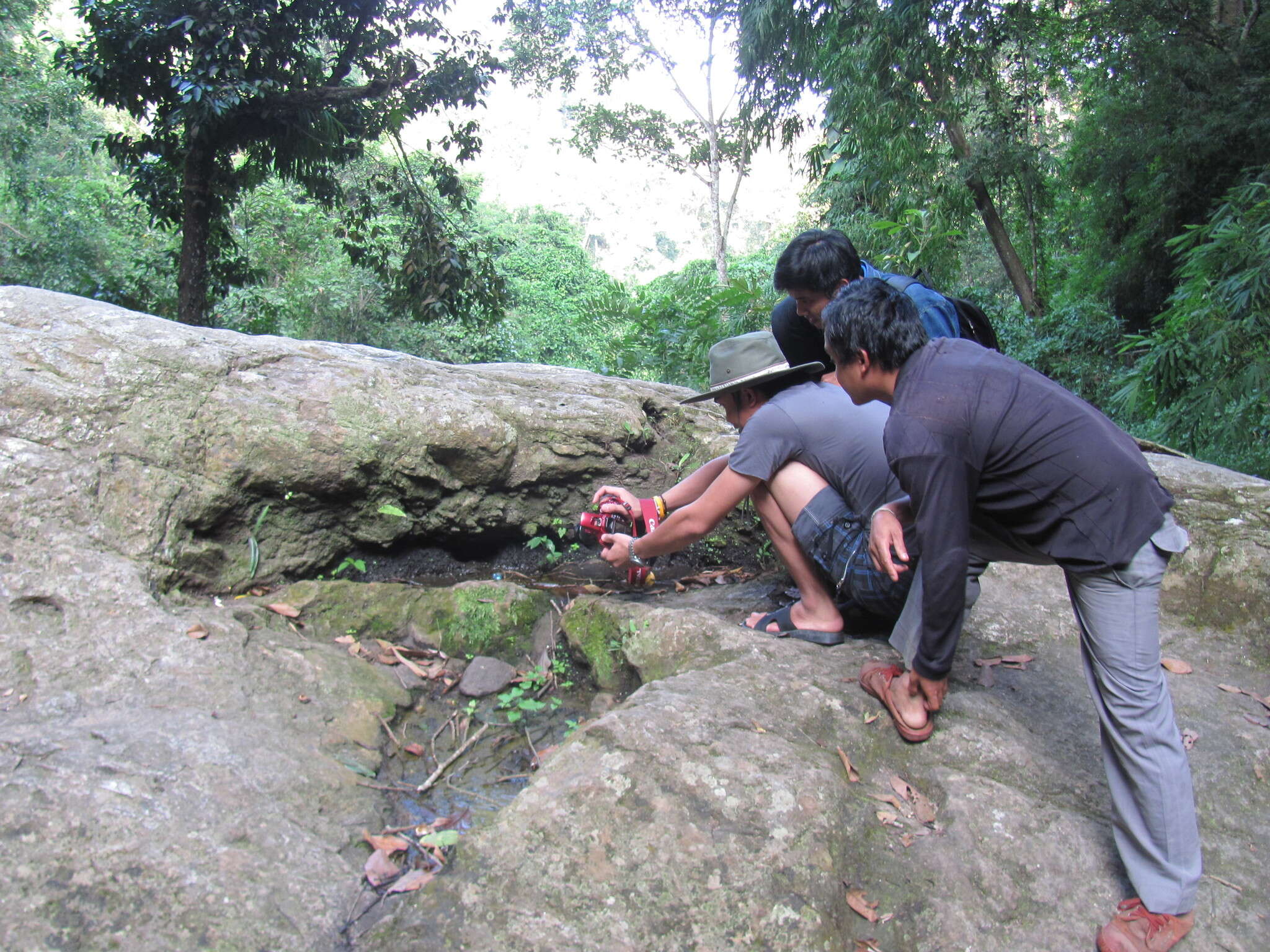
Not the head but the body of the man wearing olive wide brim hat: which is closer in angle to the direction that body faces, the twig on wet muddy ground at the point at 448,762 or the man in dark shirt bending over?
the twig on wet muddy ground

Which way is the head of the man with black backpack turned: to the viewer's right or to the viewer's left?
to the viewer's left

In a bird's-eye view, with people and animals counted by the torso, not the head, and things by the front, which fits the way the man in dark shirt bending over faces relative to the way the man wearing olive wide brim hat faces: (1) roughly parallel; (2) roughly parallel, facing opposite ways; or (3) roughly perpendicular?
roughly parallel

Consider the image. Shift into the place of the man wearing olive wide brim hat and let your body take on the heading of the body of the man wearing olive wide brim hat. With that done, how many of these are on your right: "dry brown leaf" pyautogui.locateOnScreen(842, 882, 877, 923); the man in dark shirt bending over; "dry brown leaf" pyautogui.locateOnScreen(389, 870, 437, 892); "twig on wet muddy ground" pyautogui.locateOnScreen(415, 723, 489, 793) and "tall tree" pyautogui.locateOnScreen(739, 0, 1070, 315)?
1

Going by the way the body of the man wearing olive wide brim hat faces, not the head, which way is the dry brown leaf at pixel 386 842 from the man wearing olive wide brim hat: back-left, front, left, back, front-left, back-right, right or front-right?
front-left

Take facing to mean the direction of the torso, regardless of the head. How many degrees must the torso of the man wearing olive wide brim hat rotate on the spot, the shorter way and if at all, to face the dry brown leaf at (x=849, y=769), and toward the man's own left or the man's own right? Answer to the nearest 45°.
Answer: approximately 90° to the man's own left

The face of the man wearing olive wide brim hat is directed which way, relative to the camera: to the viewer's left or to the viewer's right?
to the viewer's left

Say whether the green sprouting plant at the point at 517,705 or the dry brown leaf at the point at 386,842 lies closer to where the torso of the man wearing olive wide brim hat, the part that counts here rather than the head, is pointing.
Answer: the green sprouting plant

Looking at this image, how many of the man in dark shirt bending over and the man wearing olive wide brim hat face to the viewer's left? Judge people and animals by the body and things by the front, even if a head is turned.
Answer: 2

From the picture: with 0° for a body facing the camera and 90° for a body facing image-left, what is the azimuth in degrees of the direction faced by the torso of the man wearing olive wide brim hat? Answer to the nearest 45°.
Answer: approximately 90°

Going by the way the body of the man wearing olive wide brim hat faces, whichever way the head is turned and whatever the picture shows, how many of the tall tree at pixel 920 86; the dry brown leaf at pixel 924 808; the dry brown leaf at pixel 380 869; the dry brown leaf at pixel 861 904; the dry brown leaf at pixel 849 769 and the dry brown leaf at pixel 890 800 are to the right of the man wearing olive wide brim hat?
1

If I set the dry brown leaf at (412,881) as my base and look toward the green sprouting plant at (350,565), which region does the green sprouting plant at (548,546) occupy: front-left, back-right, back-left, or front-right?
front-right

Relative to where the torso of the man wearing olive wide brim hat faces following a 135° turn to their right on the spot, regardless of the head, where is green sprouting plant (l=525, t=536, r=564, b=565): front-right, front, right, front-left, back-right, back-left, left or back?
left

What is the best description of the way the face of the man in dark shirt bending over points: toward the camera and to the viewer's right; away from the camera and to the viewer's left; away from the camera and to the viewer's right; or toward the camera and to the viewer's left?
away from the camera and to the viewer's left

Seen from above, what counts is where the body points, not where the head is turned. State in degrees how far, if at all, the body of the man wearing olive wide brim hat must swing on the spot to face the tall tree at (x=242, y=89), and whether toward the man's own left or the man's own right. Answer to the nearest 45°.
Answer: approximately 45° to the man's own right

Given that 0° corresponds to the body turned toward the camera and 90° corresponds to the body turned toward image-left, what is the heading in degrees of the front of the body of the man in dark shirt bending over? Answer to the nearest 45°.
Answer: approximately 90°
